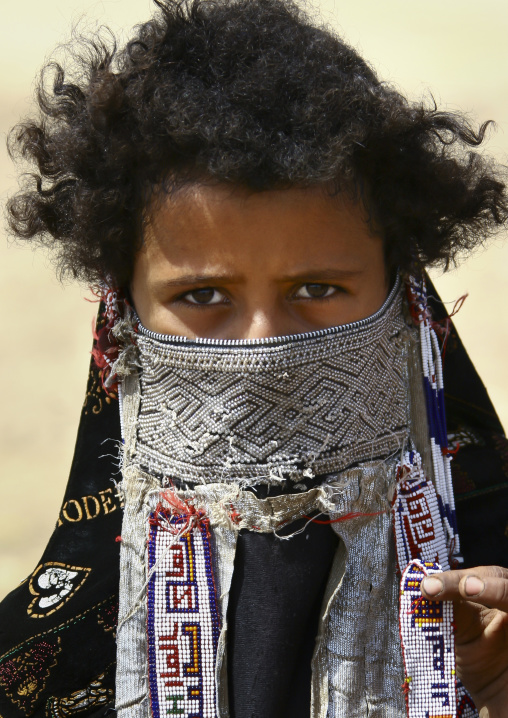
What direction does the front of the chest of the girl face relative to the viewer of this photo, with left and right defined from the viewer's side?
facing the viewer
